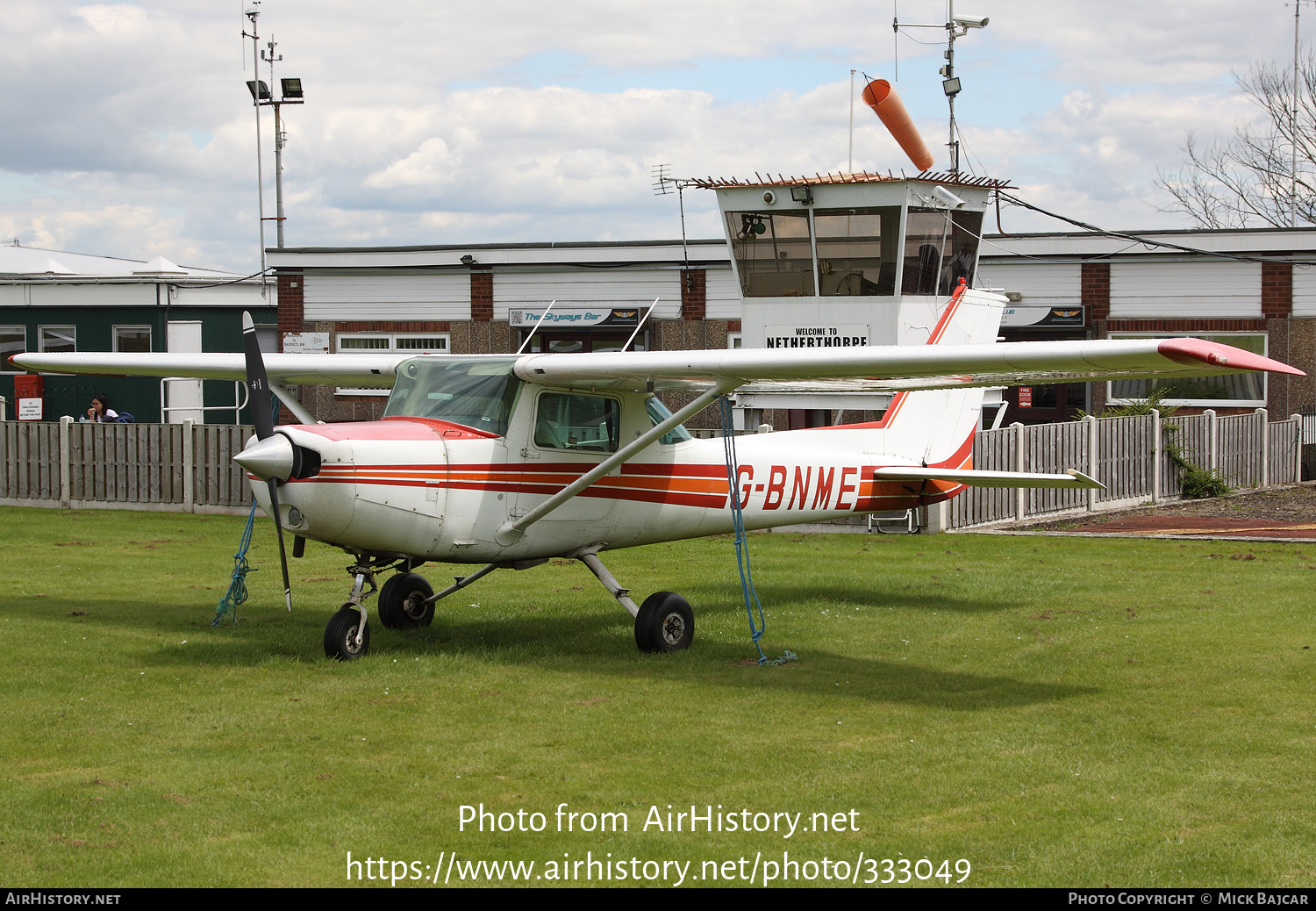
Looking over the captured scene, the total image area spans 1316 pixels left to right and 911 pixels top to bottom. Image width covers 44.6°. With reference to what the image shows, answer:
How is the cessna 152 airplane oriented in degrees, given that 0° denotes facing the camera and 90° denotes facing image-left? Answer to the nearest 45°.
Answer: approximately 45°

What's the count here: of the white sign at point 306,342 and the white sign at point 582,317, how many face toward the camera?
2

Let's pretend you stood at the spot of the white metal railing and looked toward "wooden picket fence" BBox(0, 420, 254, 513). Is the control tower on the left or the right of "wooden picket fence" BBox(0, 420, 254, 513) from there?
left

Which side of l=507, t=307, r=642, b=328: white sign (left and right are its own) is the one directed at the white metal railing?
right

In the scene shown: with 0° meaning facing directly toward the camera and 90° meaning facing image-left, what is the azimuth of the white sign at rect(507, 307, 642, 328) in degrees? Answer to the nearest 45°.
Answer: approximately 0°

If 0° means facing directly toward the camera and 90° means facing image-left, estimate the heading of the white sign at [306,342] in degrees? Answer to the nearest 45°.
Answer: approximately 0°

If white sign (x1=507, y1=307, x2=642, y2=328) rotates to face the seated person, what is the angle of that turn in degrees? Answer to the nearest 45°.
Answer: approximately 90° to its right

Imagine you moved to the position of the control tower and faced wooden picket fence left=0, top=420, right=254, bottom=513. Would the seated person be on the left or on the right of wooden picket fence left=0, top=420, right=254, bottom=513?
right
